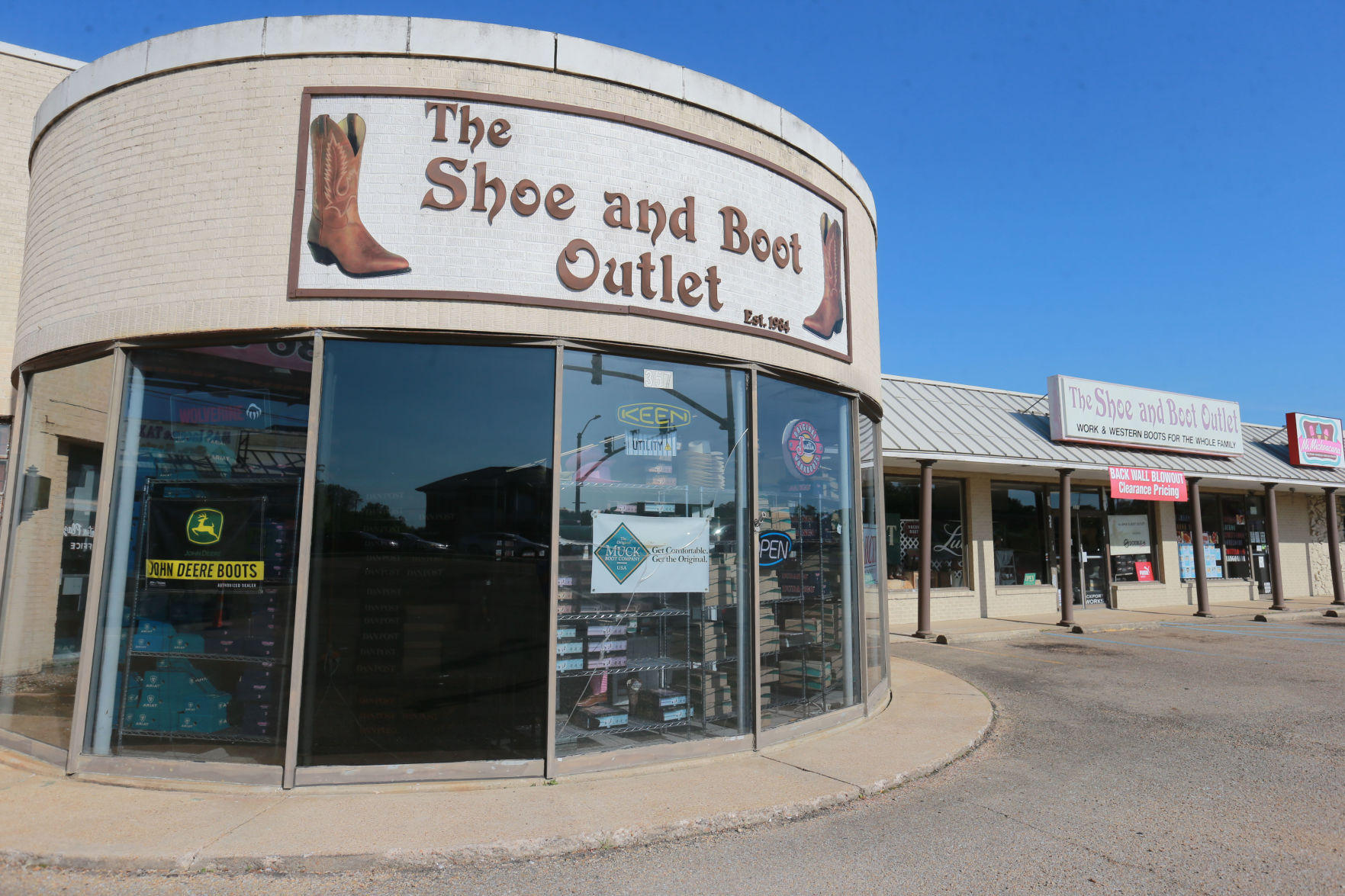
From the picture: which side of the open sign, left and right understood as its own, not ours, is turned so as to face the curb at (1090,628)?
left

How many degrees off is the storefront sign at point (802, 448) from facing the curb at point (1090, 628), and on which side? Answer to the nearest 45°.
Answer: approximately 90° to its left

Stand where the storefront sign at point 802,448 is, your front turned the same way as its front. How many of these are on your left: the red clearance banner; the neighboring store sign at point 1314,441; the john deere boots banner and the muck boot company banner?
2

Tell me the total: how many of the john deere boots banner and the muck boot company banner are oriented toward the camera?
2

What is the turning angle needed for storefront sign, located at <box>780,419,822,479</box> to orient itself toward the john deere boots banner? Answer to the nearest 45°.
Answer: approximately 90° to its right

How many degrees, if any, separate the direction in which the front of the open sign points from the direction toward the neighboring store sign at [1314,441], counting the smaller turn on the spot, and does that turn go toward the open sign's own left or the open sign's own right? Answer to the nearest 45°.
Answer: approximately 90° to the open sign's own left

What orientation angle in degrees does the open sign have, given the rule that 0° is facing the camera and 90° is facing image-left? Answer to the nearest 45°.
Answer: approximately 315°

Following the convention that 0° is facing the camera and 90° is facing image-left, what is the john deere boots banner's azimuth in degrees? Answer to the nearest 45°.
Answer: approximately 0°

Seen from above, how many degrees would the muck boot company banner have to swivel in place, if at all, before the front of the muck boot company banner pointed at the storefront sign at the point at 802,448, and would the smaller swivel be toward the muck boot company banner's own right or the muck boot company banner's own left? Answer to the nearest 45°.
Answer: approximately 135° to the muck boot company banner's own left
